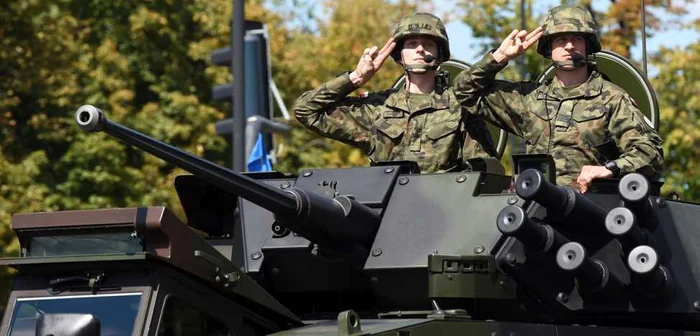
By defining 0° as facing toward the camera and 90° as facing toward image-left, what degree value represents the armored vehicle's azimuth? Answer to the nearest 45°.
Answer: approximately 45°

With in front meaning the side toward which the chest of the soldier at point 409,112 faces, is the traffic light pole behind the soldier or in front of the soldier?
behind

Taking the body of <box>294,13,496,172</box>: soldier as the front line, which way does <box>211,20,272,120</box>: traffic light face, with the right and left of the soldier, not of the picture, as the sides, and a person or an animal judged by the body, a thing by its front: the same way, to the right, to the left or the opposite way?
to the right

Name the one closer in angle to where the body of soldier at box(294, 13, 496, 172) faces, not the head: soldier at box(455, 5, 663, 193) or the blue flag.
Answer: the soldier

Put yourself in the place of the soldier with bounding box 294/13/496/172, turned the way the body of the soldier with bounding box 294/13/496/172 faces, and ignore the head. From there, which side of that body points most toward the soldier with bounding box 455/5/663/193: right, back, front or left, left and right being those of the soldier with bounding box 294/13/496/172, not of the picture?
left

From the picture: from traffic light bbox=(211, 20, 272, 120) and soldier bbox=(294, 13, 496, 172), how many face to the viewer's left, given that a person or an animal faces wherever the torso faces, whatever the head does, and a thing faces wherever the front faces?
1

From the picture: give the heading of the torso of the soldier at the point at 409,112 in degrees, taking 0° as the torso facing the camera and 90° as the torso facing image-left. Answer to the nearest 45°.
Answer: approximately 0°

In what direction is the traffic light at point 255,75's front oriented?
to the viewer's left

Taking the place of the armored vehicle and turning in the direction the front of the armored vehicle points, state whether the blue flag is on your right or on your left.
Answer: on your right

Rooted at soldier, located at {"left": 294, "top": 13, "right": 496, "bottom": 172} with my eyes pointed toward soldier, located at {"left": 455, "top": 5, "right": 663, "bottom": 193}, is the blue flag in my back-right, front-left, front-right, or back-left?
back-left
